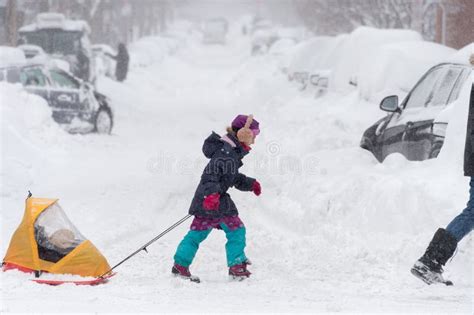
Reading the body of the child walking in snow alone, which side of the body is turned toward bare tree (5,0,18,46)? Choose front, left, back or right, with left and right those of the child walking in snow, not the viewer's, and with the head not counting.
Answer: left

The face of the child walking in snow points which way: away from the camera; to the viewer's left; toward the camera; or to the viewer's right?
to the viewer's right

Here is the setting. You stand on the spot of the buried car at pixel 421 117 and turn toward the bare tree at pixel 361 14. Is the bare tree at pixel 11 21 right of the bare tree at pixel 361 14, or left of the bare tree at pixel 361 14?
left

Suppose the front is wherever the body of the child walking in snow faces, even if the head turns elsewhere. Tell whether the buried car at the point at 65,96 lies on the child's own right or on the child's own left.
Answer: on the child's own left

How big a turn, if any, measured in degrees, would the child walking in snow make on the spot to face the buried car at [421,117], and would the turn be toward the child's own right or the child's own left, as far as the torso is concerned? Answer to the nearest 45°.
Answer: approximately 45° to the child's own left

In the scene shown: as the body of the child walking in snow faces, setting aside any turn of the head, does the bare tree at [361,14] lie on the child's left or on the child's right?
on the child's left

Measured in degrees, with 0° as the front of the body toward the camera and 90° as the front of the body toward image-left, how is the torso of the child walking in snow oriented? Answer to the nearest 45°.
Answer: approximately 270°
